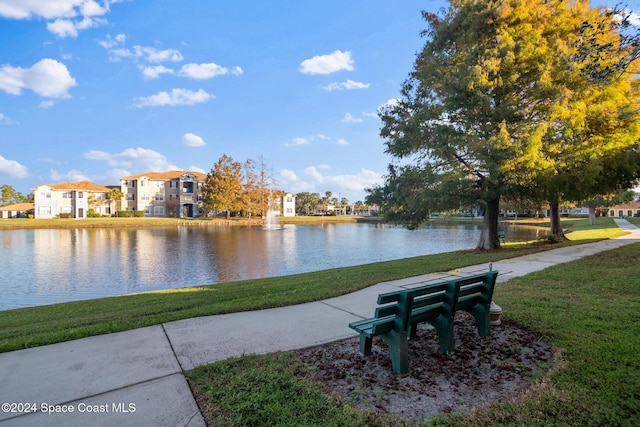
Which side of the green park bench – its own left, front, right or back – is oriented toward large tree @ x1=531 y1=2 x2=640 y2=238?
right

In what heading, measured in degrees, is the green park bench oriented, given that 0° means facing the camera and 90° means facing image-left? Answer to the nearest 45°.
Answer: approximately 135°

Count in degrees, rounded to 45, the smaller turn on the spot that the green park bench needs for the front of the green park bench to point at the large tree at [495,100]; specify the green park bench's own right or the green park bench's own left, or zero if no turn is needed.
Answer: approximately 45° to the green park bench's own right
